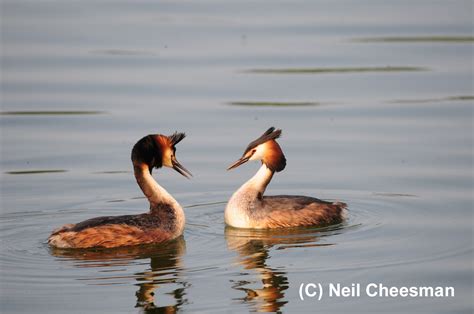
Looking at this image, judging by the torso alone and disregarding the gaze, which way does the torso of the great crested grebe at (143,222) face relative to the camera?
to the viewer's right

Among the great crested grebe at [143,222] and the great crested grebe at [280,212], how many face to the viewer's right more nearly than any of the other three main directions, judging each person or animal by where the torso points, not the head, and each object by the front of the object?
1

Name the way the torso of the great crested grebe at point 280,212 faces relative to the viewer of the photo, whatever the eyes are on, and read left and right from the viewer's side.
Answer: facing to the left of the viewer

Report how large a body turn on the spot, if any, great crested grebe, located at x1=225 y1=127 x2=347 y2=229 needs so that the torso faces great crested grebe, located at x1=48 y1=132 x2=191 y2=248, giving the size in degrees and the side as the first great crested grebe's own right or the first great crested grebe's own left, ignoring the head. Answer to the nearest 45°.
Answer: approximately 45° to the first great crested grebe's own left

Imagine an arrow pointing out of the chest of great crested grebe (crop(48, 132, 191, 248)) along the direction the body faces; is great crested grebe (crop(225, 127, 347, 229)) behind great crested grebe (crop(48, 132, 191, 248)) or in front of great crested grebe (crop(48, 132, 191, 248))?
in front

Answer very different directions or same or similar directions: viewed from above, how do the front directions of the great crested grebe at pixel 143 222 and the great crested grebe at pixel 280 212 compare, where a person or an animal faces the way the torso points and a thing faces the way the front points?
very different directions

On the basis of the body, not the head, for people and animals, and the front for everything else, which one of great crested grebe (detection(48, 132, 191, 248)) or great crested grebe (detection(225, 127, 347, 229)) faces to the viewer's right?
great crested grebe (detection(48, 132, 191, 248))
